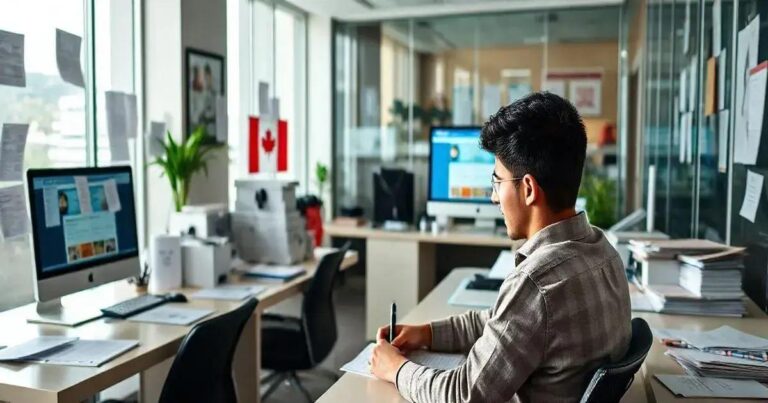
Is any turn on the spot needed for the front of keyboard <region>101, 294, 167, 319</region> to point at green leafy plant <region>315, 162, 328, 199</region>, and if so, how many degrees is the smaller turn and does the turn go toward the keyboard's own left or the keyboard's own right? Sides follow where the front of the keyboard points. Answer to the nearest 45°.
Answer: approximately 90° to the keyboard's own left

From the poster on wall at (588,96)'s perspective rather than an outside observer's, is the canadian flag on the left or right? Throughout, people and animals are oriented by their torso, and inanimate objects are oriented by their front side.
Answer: on its right

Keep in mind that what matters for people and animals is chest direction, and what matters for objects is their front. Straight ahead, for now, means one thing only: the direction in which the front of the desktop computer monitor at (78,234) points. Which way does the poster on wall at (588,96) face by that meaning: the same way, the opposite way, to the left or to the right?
to the right

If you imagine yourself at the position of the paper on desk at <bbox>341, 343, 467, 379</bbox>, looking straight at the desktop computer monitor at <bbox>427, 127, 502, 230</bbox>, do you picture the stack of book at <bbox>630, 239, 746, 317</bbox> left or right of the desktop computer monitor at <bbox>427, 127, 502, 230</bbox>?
right

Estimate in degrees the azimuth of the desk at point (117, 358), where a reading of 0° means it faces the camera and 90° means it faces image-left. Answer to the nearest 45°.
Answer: approximately 315°

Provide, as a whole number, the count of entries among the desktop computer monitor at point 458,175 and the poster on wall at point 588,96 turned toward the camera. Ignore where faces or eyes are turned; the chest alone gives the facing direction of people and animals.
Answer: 2

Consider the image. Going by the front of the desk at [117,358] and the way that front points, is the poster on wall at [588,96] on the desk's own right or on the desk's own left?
on the desk's own left

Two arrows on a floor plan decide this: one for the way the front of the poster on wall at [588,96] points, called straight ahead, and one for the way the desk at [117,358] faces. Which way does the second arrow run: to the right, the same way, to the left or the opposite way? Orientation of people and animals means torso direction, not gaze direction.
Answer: to the left

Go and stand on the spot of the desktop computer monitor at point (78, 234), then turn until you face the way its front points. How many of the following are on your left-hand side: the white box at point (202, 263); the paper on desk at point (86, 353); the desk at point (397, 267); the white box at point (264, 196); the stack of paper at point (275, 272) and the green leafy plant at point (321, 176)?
5
